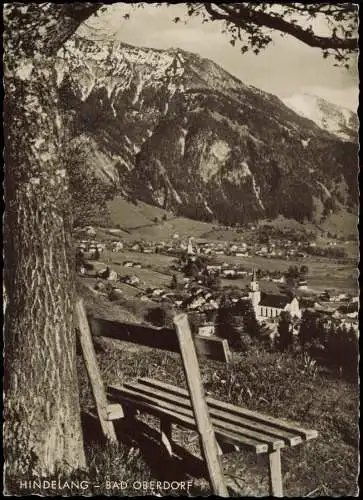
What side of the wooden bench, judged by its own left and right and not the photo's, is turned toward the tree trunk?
left

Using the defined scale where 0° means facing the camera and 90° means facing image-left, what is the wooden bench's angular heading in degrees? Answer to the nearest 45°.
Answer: approximately 225°

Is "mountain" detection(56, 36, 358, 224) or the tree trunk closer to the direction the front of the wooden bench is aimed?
the mountain

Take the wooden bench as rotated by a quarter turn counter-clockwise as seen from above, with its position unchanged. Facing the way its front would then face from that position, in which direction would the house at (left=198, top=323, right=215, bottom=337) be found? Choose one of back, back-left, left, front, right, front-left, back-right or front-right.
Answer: front-right
